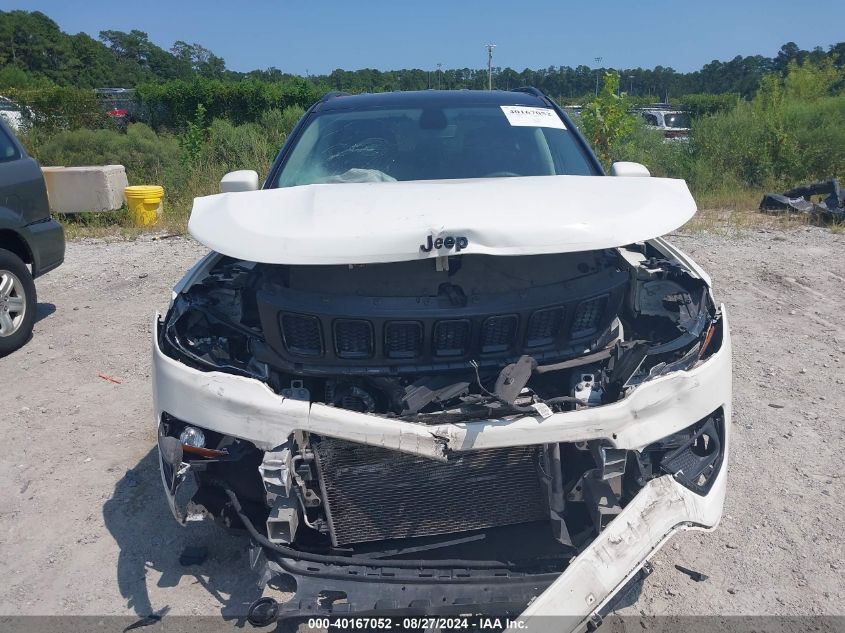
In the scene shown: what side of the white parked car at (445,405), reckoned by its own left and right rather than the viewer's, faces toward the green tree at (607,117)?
back

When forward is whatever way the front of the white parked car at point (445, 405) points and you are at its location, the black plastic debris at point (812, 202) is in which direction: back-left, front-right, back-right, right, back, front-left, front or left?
back-left

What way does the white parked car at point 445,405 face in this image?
toward the camera

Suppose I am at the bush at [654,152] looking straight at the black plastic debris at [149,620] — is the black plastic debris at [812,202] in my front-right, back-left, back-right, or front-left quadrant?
front-left

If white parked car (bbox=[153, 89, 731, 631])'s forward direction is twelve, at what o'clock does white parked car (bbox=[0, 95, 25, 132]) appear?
white parked car (bbox=[0, 95, 25, 132]) is roughly at 5 o'clock from white parked car (bbox=[153, 89, 731, 631]).

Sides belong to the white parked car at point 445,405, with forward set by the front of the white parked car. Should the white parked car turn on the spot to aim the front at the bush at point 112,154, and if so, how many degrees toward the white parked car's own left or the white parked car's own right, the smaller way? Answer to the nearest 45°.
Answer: approximately 135° to the white parked car's own right

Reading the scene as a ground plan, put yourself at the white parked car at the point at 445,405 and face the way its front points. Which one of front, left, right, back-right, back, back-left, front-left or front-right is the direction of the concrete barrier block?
back-right

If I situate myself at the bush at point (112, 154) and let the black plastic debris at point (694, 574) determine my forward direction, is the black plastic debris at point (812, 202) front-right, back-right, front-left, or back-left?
front-left

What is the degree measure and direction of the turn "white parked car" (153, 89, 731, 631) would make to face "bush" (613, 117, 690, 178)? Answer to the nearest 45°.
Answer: approximately 180°

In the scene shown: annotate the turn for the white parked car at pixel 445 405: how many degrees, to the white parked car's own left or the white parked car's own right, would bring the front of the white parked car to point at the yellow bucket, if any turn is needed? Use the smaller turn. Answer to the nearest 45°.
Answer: approximately 135° to the white parked car's own right

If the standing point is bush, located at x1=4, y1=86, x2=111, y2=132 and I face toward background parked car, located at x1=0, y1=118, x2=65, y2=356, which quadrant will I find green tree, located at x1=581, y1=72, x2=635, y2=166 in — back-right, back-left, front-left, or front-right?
front-left
